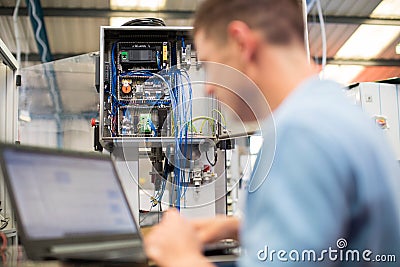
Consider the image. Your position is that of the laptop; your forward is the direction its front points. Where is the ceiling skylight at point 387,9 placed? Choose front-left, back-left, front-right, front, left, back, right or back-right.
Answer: left

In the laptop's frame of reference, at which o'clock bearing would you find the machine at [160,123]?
The machine is roughly at 8 o'clock from the laptop.

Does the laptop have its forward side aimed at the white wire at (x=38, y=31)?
no

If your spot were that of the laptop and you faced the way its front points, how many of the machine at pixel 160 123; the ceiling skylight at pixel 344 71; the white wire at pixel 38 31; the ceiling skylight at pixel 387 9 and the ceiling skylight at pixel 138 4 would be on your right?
0

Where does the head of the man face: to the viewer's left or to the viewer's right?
to the viewer's left

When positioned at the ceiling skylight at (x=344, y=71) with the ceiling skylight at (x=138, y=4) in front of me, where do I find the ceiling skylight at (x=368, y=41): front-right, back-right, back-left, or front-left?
front-left

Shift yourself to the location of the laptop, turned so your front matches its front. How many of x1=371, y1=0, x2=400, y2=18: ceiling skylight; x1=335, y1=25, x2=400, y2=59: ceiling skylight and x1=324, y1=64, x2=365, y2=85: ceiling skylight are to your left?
3

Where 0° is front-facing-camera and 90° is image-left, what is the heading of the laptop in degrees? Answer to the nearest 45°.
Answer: approximately 315°

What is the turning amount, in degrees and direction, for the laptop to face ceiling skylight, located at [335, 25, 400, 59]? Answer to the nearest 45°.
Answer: approximately 90° to its left

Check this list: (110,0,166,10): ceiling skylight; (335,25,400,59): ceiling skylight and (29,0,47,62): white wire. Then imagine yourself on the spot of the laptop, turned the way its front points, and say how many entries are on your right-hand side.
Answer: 0

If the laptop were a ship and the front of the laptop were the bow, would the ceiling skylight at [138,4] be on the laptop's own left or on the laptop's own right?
on the laptop's own left

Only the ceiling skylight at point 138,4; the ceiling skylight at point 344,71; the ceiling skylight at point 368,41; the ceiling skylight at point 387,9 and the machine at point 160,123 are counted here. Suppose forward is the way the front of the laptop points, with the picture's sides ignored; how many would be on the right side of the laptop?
0

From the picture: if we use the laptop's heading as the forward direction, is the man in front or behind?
in front

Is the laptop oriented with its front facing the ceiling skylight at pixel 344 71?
no
